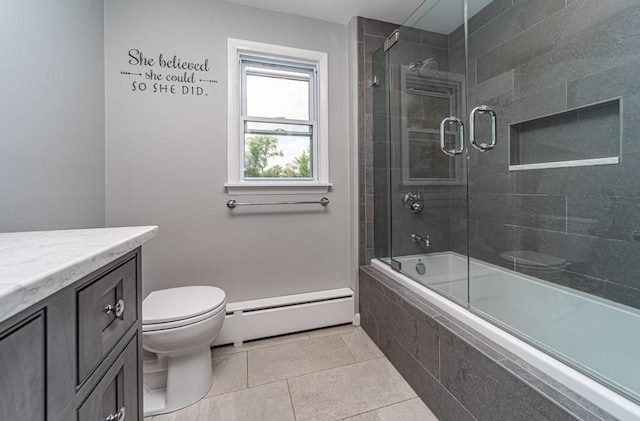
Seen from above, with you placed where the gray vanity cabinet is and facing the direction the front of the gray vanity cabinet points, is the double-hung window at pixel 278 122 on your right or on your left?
on your left

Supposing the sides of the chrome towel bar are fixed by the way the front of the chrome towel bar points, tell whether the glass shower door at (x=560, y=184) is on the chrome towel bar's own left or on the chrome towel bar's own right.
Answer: on the chrome towel bar's own left

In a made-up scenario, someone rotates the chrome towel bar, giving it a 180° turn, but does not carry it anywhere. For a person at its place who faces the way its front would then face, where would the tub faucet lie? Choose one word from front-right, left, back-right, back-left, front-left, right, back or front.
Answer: right

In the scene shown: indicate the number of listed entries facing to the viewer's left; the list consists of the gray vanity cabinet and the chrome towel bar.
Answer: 0

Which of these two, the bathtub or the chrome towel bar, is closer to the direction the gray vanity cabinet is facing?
the bathtub

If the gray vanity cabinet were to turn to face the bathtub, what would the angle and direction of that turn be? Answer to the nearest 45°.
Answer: approximately 45° to its left

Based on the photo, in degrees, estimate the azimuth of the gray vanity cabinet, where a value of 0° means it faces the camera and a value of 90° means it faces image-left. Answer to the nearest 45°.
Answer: approximately 315°

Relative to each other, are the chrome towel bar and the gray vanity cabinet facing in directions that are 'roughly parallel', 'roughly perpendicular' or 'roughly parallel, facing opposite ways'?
roughly perpendicular

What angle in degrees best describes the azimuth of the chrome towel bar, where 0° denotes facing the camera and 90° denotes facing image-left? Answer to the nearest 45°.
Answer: approximately 0°

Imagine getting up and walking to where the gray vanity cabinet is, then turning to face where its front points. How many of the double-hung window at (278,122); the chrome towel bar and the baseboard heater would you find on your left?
3

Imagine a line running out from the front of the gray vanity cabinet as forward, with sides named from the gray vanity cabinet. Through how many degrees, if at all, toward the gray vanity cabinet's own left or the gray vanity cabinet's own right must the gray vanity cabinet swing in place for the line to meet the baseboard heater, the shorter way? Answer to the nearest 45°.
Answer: approximately 90° to the gray vanity cabinet's own left

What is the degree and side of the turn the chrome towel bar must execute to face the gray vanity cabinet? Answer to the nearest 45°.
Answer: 0° — it already faces it
